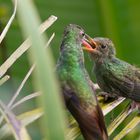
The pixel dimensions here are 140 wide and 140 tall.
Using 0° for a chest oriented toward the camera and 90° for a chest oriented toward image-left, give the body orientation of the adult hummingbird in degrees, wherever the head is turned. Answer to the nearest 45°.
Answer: approximately 225°
